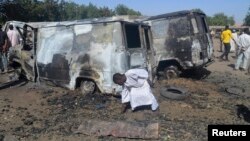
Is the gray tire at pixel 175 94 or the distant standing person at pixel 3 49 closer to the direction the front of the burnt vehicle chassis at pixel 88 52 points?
the distant standing person

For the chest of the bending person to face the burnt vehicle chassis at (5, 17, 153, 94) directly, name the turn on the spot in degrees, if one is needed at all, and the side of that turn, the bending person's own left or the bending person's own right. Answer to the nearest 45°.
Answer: approximately 45° to the bending person's own right

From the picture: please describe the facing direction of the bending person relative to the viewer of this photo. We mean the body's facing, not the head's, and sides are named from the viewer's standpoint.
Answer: facing to the left of the viewer

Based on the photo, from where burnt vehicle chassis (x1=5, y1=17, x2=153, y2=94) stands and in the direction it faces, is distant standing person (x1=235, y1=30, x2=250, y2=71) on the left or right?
on its right

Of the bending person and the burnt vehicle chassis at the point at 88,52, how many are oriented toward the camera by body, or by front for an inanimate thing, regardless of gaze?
0

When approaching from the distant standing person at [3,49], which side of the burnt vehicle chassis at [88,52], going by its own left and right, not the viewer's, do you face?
front

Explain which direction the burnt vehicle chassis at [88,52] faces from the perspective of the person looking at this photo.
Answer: facing away from the viewer and to the left of the viewer
